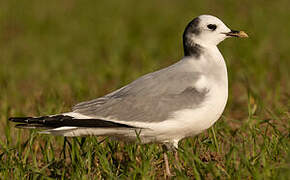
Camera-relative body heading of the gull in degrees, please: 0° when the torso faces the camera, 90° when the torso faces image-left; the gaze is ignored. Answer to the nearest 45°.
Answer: approximately 270°
